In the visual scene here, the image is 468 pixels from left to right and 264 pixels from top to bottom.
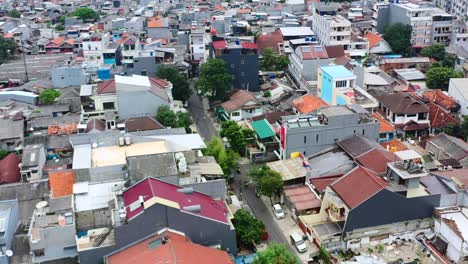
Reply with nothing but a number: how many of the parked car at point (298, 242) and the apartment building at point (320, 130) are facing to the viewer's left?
1

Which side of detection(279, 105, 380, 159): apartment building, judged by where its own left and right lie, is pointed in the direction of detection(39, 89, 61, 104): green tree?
front

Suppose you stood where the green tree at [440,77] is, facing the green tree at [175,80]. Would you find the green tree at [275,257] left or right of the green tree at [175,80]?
left

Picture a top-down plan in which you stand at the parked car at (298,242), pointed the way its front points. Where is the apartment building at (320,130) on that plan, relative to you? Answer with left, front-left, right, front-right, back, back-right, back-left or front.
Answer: back-left

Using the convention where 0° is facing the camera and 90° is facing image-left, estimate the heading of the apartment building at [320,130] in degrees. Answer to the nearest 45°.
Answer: approximately 90°

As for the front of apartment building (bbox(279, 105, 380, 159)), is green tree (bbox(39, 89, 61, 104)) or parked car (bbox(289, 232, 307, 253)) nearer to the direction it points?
the green tree

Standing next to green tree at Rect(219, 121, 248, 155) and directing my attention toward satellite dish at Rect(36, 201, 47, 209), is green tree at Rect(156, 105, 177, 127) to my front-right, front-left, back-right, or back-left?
front-right

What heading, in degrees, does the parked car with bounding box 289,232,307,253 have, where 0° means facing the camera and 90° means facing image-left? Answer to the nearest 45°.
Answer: approximately 315°

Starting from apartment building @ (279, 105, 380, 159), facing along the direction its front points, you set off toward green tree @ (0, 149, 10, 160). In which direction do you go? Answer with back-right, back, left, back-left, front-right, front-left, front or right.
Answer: front

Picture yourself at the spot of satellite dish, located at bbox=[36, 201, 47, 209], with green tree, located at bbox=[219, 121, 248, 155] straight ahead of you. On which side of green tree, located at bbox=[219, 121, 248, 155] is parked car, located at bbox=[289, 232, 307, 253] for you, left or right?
right

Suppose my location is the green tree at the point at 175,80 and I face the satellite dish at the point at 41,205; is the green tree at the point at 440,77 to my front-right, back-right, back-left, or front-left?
back-left

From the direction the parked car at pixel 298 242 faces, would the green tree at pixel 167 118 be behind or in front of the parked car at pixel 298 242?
behind

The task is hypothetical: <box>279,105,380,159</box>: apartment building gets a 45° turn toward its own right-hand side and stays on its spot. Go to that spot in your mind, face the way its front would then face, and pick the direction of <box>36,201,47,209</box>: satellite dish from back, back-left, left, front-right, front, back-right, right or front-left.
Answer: left

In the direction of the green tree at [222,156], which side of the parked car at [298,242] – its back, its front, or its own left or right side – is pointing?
back
